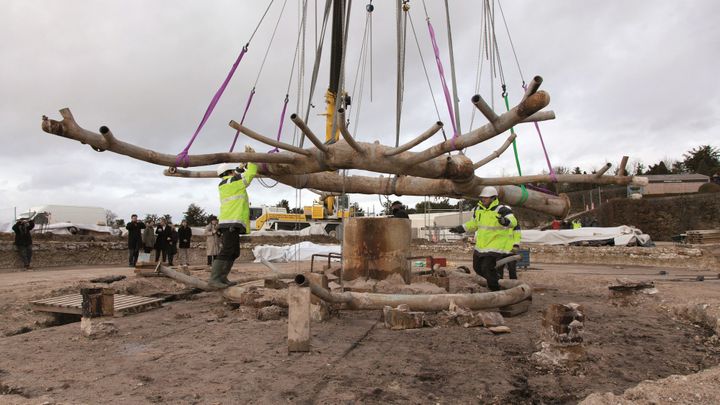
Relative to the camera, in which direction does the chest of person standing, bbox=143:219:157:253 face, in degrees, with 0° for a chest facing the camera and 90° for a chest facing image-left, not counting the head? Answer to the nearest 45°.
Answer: approximately 0°

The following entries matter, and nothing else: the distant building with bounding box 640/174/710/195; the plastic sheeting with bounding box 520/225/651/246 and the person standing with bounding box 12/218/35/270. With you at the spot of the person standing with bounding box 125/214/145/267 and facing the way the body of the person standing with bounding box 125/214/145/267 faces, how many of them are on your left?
2

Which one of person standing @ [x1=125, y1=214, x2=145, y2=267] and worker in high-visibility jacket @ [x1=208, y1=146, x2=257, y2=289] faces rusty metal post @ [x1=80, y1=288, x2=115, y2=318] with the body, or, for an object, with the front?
the person standing

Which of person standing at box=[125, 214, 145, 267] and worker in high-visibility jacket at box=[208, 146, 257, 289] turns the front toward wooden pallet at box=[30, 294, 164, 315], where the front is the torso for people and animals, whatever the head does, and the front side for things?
the person standing

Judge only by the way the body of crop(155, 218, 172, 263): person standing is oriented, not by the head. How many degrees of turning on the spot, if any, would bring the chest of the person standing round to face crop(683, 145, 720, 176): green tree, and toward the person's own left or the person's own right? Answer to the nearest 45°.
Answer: approximately 90° to the person's own left
